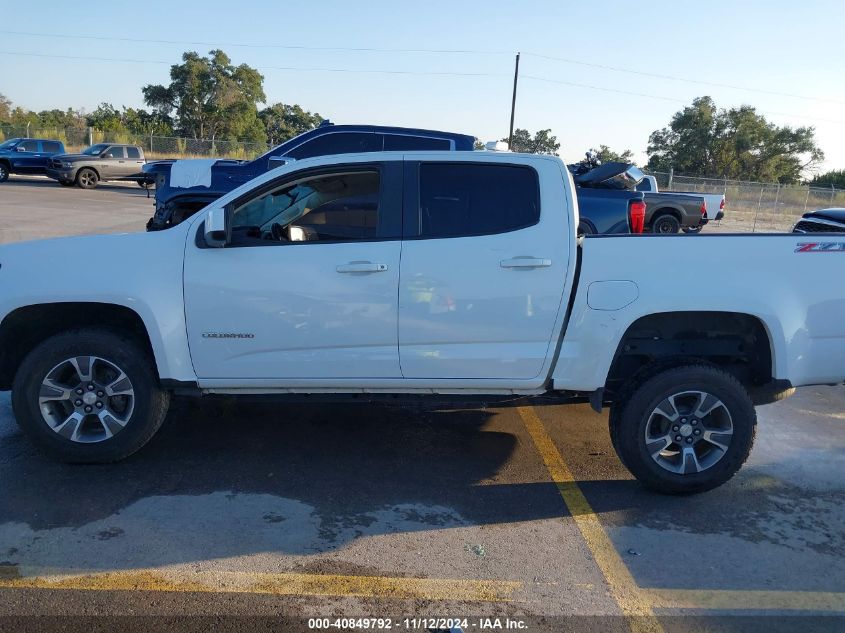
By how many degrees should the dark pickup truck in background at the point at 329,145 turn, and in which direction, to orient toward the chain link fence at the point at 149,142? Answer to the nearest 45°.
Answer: approximately 90° to its right

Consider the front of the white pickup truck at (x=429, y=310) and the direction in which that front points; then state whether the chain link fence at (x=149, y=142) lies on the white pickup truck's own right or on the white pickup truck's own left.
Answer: on the white pickup truck's own right

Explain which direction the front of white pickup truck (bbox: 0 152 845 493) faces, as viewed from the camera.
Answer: facing to the left of the viewer

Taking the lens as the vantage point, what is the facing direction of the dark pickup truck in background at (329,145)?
facing to the left of the viewer

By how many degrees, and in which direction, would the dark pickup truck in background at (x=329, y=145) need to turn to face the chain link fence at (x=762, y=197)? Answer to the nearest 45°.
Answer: approximately 135° to its right

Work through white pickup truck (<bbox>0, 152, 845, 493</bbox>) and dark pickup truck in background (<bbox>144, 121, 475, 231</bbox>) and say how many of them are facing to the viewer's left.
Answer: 2

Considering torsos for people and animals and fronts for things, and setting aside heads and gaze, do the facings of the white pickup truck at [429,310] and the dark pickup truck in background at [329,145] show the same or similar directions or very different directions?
same or similar directions

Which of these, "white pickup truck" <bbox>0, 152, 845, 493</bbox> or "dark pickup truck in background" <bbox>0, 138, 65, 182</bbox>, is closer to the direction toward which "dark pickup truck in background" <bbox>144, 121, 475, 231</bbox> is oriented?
the dark pickup truck in background

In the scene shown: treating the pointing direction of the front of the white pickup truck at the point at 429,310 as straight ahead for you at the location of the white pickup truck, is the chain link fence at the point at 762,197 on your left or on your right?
on your right

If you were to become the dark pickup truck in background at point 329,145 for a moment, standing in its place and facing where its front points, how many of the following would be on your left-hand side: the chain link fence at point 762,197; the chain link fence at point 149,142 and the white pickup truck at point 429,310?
1
